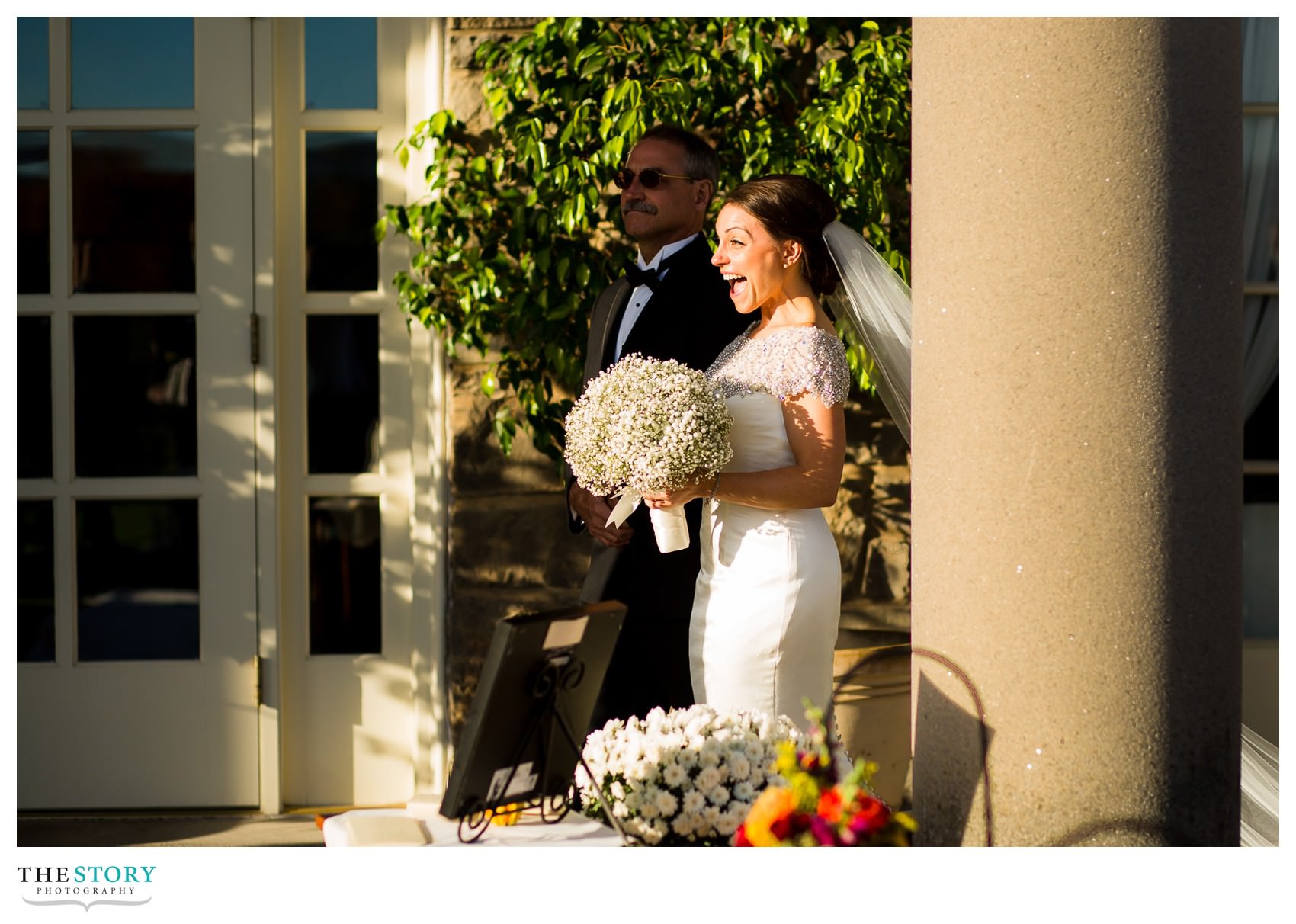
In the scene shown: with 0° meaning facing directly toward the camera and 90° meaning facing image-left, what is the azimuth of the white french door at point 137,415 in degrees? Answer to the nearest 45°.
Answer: approximately 0°

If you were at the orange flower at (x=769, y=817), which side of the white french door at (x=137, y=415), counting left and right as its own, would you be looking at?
front

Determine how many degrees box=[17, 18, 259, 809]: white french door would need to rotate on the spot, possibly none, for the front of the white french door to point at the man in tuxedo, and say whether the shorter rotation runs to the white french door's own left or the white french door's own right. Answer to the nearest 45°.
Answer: approximately 45° to the white french door's own left

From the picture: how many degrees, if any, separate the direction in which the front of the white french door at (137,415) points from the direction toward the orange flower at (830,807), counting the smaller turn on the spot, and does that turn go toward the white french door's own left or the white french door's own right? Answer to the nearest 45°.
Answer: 0° — it already faces it

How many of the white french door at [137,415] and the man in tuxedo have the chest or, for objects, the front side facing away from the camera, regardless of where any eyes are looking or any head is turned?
0

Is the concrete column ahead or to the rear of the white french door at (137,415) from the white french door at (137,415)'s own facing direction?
ahead
